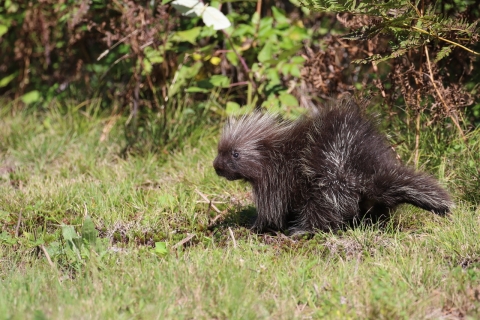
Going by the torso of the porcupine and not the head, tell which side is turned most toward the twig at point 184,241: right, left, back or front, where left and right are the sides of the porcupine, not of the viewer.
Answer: front

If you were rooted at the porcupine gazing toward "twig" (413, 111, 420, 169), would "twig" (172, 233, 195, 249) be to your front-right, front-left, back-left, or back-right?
back-left

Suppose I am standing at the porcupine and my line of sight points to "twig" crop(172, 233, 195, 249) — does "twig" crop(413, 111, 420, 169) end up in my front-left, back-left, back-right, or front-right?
back-right

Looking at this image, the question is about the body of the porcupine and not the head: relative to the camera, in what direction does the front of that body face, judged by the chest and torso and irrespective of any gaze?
to the viewer's left

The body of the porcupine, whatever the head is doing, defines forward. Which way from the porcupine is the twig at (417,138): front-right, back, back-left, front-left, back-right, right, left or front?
back-right
